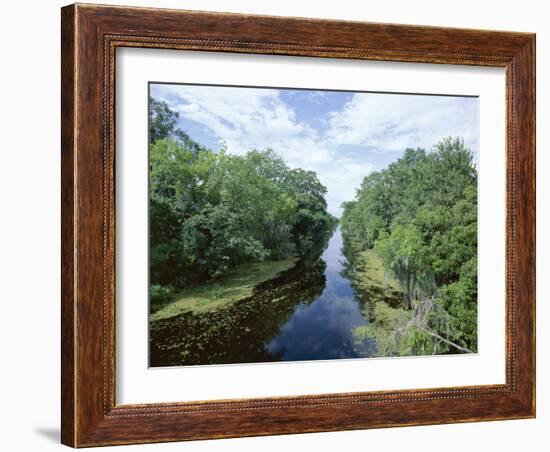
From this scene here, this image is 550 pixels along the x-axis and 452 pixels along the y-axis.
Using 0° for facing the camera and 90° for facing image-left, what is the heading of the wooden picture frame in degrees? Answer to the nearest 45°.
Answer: approximately 315°
